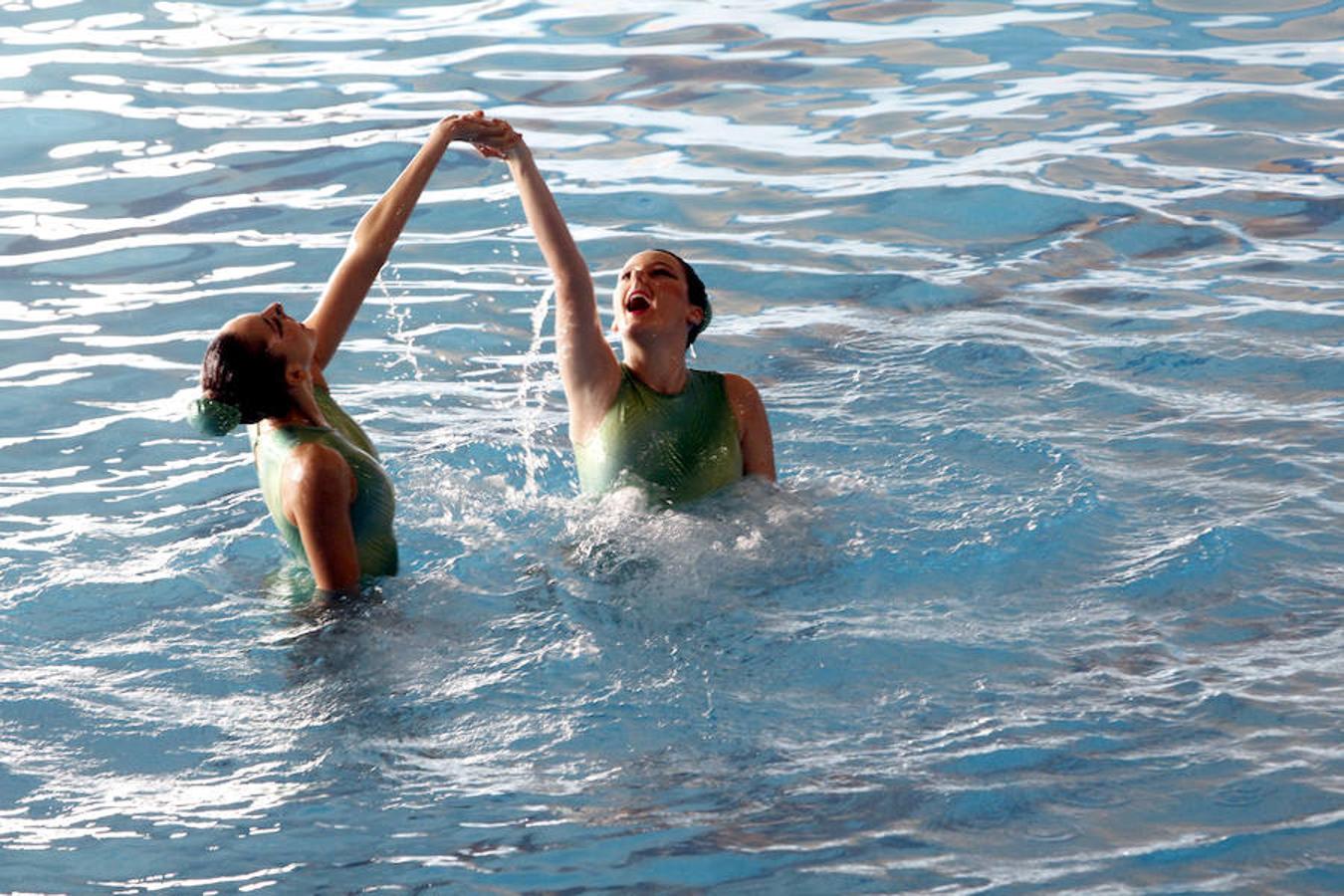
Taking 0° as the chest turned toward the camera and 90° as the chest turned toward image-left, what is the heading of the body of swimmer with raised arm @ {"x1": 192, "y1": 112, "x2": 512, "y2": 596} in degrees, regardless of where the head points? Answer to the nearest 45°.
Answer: approximately 270°

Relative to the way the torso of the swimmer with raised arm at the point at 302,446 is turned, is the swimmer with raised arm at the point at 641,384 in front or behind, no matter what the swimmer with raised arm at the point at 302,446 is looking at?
in front

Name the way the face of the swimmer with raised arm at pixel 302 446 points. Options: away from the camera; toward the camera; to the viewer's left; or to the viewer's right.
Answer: to the viewer's right
